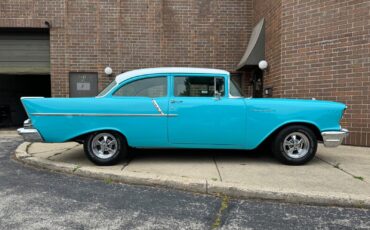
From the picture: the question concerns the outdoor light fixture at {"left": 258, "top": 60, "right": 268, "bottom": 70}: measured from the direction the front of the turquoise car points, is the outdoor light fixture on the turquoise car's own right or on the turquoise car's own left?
on the turquoise car's own left

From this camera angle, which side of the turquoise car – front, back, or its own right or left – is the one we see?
right

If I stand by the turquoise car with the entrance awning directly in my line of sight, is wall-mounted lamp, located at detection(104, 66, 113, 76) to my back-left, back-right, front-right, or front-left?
front-left

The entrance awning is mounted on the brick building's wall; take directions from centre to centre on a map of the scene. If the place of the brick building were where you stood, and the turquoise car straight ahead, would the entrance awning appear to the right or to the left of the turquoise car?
left

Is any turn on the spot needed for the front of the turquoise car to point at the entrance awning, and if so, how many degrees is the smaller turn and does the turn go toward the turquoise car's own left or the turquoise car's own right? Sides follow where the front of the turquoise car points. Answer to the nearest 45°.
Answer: approximately 45° to the turquoise car's own left

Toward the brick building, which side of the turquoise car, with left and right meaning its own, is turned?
left

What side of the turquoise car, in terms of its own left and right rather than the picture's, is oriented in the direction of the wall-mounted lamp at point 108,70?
left

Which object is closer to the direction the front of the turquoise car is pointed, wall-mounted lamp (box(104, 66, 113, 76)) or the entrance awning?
the entrance awning
